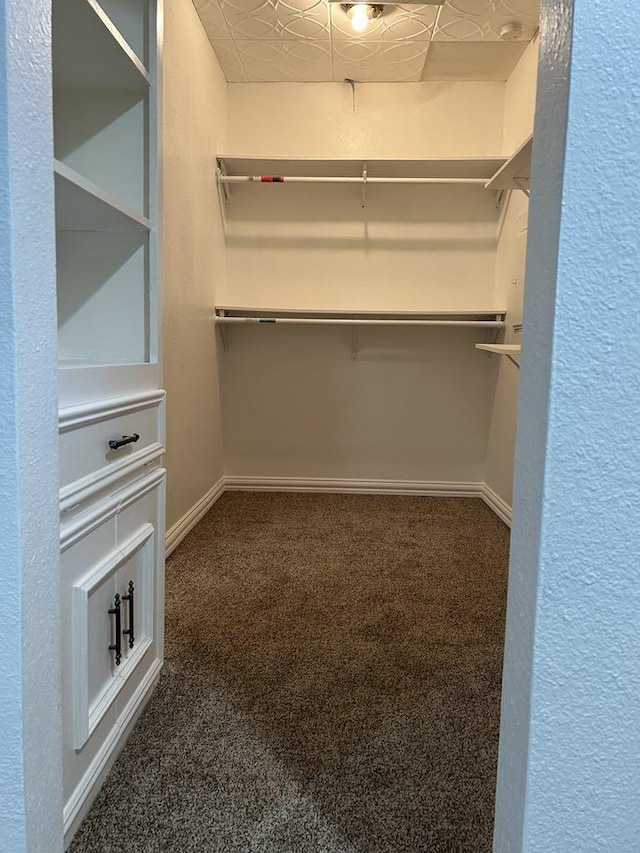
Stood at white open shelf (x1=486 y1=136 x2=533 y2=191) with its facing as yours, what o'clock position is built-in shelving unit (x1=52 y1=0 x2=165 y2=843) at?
The built-in shelving unit is roughly at 10 o'clock from the white open shelf.

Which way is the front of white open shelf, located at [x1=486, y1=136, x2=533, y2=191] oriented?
to the viewer's left

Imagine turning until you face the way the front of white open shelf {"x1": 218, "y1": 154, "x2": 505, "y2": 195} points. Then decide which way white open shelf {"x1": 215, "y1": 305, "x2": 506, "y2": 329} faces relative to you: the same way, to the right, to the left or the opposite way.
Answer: the same way

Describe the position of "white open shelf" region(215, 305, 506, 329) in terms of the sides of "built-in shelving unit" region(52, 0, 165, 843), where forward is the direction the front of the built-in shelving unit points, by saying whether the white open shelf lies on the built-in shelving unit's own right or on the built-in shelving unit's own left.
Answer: on the built-in shelving unit's own left

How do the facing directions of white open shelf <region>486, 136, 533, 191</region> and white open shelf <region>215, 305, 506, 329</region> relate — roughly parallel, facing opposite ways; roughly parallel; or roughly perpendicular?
roughly perpendicular

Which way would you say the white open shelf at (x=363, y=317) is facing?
toward the camera

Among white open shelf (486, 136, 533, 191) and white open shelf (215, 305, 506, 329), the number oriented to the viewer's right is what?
0

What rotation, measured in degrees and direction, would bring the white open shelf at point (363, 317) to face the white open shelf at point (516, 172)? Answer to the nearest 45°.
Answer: approximately 45° to its left

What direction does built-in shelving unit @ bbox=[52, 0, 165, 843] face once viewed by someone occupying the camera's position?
facing to the right of the viewer

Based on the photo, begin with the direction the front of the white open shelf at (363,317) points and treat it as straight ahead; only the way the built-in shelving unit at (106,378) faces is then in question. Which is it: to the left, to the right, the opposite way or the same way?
to the left

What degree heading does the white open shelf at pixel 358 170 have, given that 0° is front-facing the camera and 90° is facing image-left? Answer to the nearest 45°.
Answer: approximately 0°

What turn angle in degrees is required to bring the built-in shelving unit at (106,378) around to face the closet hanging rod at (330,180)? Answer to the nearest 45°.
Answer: approximately 45° to its left

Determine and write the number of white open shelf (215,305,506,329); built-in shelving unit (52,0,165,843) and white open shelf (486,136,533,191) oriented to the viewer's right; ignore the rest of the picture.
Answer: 1

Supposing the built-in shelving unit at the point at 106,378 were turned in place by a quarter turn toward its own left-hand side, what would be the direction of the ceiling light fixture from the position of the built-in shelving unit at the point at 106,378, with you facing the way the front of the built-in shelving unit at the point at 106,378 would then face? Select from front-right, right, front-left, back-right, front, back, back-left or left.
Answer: front-right
